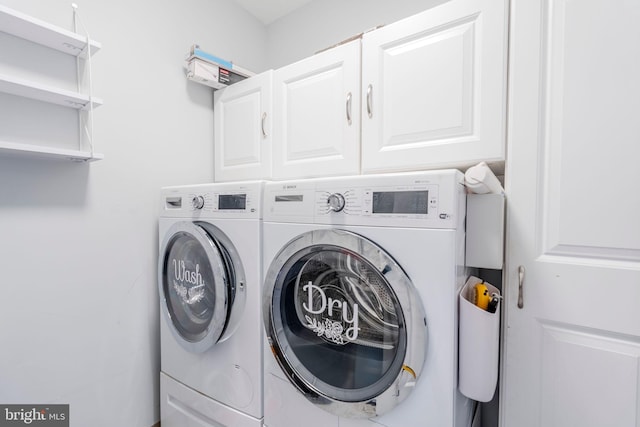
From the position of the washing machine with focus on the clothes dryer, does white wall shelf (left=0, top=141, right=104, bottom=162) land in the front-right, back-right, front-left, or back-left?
back-right

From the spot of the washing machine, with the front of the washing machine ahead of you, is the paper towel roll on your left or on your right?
on your left

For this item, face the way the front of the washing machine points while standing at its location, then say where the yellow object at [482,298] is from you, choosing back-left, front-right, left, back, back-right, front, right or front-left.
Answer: left

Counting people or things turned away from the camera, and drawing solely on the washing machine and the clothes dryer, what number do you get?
0

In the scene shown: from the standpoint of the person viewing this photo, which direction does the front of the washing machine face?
facing the viewer and to the left of the viewer

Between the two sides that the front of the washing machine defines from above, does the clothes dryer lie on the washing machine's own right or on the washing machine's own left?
on the washing machine's own left

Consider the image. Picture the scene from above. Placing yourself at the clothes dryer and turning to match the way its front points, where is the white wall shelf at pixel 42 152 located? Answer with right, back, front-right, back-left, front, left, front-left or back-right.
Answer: front-right

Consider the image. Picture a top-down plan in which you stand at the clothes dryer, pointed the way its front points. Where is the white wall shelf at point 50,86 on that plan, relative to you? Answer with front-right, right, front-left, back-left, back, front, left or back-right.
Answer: front-right
